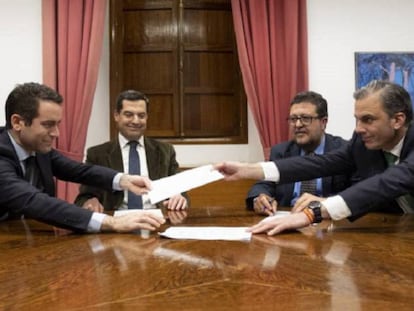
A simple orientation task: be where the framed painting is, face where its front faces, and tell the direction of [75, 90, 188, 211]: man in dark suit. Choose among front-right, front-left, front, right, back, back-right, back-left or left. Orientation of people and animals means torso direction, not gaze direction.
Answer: front-right

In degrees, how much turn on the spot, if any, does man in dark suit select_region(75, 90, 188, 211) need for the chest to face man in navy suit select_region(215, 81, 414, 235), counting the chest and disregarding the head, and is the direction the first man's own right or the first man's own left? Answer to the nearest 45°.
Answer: approximately 45° to the first man's own left

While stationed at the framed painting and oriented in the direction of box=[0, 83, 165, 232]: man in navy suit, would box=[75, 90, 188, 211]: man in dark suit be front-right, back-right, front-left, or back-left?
front-right

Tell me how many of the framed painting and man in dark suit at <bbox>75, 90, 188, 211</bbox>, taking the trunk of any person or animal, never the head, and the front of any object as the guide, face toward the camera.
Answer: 2

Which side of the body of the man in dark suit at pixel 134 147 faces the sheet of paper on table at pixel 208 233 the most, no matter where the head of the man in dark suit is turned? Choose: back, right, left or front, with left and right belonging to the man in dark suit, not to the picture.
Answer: front

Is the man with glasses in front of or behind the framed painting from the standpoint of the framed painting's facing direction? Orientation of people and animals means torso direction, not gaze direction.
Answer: in front

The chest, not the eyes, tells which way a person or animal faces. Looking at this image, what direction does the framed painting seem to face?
toward the camera

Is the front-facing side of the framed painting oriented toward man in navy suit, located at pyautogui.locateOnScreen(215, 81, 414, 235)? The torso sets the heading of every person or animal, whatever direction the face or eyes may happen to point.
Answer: yes

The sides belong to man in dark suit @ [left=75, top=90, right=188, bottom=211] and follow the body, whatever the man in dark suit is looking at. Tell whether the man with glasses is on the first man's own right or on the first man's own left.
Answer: on the first man's own left

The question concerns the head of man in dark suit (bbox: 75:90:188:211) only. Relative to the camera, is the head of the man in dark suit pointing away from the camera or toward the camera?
toward the camera

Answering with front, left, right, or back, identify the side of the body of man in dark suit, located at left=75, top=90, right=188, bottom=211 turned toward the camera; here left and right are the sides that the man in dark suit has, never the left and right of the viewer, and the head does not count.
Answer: front

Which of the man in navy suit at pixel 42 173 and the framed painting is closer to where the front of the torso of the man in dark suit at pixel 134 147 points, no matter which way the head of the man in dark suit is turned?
the man in navy suit

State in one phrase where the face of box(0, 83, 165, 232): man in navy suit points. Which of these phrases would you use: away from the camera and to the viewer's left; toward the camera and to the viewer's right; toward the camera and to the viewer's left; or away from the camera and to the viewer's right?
toward the camera and to the viewer's right
